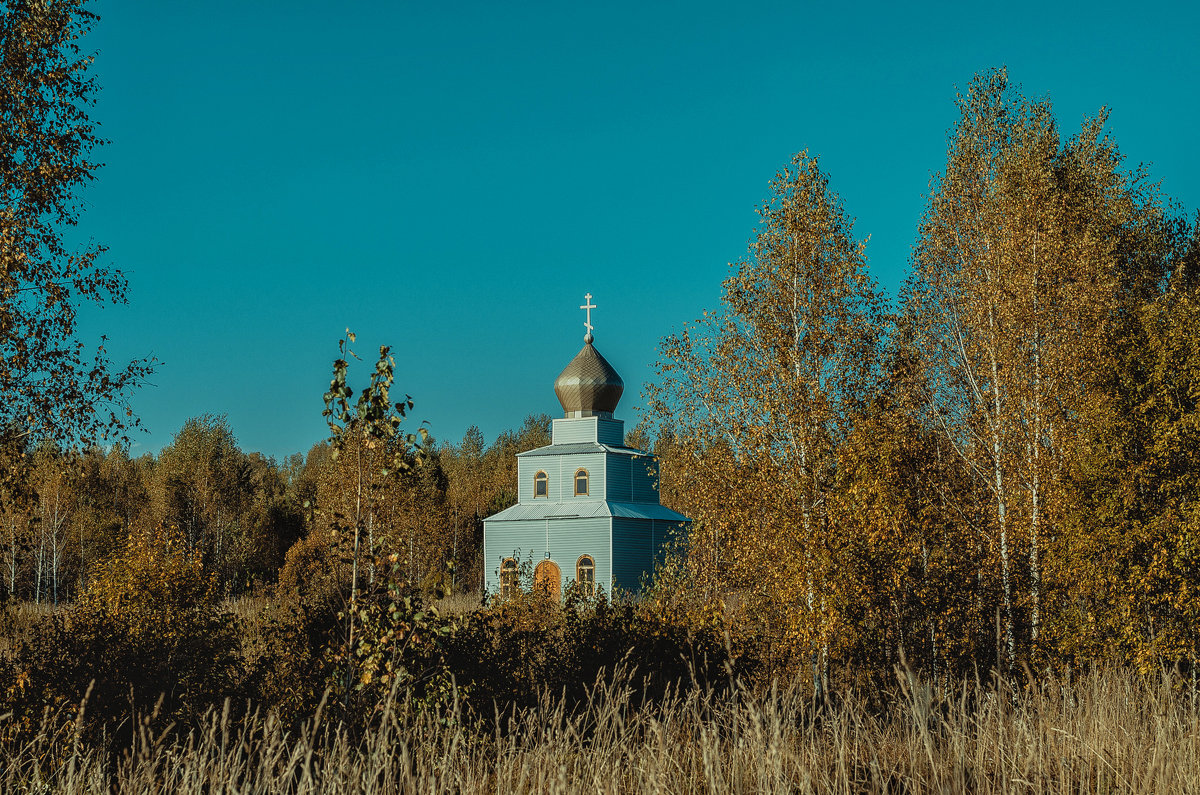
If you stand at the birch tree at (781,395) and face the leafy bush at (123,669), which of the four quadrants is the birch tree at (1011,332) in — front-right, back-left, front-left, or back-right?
back-left

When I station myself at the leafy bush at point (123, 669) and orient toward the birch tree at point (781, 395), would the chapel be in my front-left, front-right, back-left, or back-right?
front-left

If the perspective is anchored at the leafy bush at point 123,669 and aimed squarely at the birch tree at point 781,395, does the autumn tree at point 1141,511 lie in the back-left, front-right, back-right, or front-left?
front-right

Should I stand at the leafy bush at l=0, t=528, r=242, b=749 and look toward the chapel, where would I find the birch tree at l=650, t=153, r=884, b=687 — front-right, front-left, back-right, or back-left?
front-right

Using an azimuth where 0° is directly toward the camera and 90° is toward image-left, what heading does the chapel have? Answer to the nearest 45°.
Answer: approximately 45°

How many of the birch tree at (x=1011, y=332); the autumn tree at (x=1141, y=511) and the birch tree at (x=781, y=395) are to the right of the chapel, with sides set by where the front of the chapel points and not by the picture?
0

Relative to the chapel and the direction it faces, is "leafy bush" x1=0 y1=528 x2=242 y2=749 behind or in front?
in front

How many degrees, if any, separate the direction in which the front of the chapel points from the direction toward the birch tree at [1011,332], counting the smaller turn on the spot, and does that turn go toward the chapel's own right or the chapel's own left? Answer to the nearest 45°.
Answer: approximately 45° to the chapel's own left

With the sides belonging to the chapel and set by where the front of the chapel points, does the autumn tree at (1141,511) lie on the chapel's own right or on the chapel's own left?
on the chapel's own left

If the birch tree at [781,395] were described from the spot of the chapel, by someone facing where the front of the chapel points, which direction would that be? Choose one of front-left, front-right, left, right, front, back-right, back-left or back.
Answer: front-left
